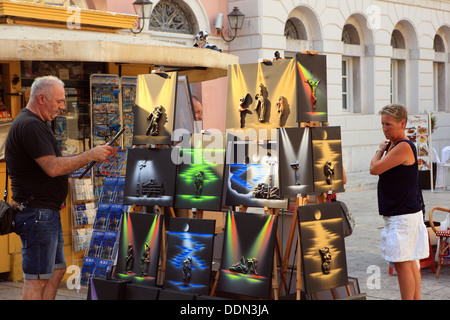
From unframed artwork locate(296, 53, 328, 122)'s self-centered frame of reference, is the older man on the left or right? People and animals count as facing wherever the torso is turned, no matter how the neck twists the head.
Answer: on its right

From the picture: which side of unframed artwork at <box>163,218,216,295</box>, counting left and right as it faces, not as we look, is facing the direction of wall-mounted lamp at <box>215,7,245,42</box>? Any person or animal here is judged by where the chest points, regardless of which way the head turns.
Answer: back

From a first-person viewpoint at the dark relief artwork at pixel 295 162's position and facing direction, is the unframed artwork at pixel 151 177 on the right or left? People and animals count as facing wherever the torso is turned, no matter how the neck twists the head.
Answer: on its right

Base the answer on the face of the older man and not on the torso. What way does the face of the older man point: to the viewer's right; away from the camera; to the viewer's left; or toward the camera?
to the viewer's right

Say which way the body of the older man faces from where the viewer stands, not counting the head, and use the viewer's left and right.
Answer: facing to the right of the viewer

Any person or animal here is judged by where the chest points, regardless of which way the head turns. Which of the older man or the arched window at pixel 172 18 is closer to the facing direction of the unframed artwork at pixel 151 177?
the older man

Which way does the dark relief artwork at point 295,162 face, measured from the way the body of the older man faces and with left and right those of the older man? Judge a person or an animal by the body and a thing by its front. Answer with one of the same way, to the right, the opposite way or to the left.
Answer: to the right
